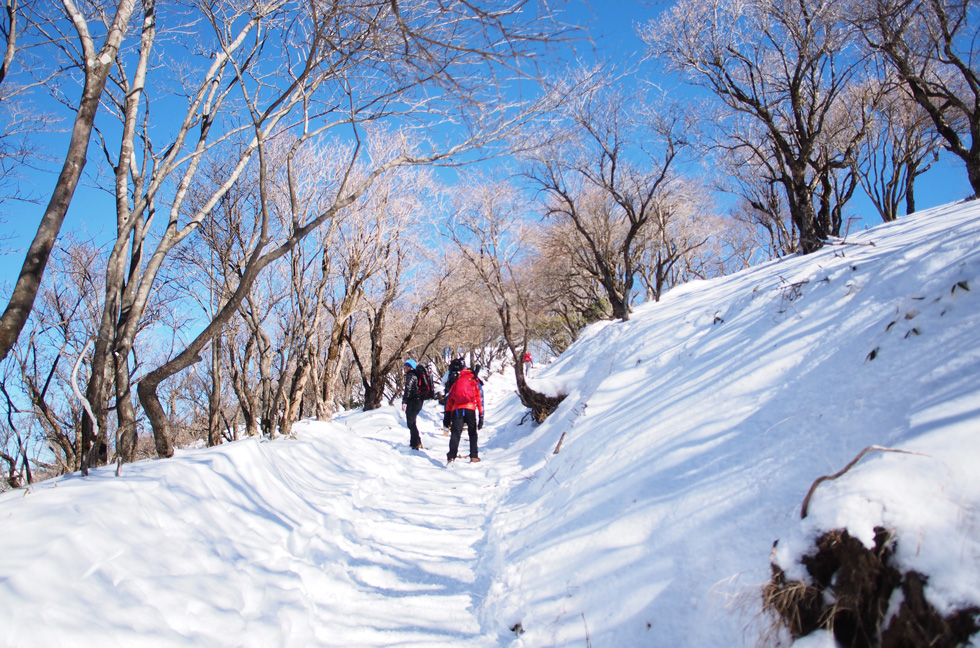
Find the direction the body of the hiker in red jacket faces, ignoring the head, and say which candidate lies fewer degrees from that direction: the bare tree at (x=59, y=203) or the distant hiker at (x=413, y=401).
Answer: the distant hiker

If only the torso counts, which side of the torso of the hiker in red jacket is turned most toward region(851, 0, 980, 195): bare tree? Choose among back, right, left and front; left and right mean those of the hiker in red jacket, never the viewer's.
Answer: right

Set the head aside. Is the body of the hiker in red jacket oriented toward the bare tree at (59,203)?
no

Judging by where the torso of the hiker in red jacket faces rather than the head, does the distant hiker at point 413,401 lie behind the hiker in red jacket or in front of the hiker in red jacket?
in front

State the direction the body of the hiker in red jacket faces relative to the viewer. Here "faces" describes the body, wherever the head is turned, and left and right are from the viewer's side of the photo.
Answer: facing away from the viewer
